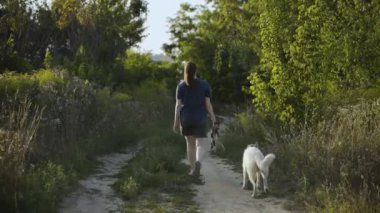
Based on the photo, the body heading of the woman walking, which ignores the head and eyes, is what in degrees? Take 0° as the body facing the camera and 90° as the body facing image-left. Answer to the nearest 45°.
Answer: approximately 180°

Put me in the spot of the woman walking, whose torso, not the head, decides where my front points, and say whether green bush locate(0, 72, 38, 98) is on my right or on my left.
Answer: on my left

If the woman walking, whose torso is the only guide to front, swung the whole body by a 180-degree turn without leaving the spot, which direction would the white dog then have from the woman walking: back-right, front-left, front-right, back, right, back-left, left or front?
front-left
